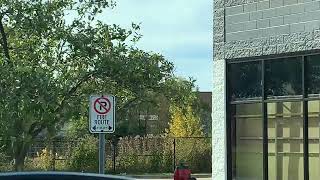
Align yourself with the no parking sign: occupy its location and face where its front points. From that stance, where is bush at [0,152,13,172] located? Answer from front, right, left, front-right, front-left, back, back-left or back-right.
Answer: back

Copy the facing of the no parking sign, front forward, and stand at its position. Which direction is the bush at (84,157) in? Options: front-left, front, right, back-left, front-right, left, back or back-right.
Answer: back

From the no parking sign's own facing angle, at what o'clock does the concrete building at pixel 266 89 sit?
The concrete building is roughly at 8 o'clock from the no parking sign.

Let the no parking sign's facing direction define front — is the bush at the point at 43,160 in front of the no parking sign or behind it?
behind

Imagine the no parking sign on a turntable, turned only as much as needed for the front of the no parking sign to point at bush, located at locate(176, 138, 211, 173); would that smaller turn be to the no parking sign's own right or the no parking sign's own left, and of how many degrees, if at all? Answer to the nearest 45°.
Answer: approximately 180°

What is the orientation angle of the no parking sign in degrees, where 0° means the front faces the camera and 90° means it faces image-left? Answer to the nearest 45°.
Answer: approximately 0°
